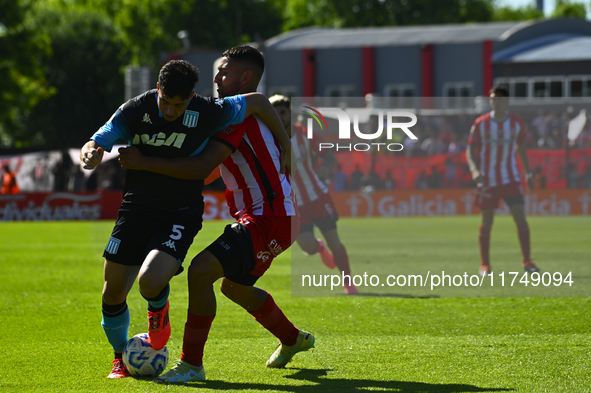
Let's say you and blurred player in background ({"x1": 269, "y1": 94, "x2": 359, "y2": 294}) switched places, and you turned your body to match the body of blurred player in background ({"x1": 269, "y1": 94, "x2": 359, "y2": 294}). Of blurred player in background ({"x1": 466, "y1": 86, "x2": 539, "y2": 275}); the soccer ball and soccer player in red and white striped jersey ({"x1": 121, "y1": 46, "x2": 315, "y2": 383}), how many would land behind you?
1

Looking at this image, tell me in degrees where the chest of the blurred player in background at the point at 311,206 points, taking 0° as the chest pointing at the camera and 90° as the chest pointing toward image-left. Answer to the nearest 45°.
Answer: approximately 45°

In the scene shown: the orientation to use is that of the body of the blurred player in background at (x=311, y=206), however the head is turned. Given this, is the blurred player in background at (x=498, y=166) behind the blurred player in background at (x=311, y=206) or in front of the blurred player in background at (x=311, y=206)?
behind

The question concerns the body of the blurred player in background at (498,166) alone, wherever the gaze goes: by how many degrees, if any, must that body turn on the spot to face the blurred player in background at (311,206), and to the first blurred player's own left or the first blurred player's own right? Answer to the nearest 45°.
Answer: approximately 45° to the first blurred player's own right

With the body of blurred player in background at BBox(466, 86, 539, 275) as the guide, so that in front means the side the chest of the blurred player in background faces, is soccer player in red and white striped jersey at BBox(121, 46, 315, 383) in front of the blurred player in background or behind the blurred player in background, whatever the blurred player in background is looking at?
in front

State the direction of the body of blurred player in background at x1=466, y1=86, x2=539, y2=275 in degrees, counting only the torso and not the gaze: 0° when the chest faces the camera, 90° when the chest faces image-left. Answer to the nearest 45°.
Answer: approximately 0°

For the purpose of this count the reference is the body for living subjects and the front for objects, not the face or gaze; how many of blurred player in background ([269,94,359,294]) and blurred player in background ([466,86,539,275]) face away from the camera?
0

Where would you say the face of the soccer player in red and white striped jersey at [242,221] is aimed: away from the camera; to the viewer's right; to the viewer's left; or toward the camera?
to the viewer's left

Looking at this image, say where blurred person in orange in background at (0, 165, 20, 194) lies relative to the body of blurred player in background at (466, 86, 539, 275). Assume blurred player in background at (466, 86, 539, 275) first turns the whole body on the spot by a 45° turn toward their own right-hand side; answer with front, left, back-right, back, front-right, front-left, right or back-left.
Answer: right

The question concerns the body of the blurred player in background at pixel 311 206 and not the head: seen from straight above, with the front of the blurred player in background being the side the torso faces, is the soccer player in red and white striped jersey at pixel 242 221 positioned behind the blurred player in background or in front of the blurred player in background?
in front
